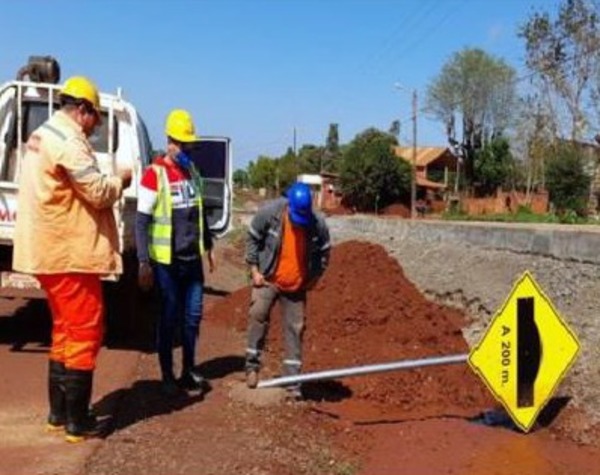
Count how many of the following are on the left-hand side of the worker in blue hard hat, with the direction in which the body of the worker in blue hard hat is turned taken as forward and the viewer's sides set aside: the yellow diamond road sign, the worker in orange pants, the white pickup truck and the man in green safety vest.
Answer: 1

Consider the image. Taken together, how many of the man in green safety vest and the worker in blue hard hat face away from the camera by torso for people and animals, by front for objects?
0

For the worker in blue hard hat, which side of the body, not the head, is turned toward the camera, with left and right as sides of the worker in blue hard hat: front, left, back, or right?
front

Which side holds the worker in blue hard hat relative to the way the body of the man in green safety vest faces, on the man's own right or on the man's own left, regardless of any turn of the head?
on the man's own left

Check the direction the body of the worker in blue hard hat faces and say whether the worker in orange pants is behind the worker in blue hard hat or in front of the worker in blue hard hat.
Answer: in front

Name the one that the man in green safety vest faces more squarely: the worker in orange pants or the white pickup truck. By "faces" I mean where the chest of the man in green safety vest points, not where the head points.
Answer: the worker in orange pants

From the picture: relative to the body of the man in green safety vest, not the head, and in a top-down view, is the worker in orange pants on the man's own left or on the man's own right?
on the man's own right

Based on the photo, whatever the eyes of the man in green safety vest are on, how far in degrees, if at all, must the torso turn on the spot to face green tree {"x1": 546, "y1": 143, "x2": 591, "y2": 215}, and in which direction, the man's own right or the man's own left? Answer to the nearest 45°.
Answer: approximately 90° to the man's own left

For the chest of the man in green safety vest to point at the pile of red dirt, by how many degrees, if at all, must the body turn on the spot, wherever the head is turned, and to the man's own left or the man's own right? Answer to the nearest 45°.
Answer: approximately 90° to the man's own left

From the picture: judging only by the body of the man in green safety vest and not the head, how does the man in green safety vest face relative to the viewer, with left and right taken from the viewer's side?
facing the viewer and to the right of the viewer

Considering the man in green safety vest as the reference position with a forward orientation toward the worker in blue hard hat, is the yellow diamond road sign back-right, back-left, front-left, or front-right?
front-right
